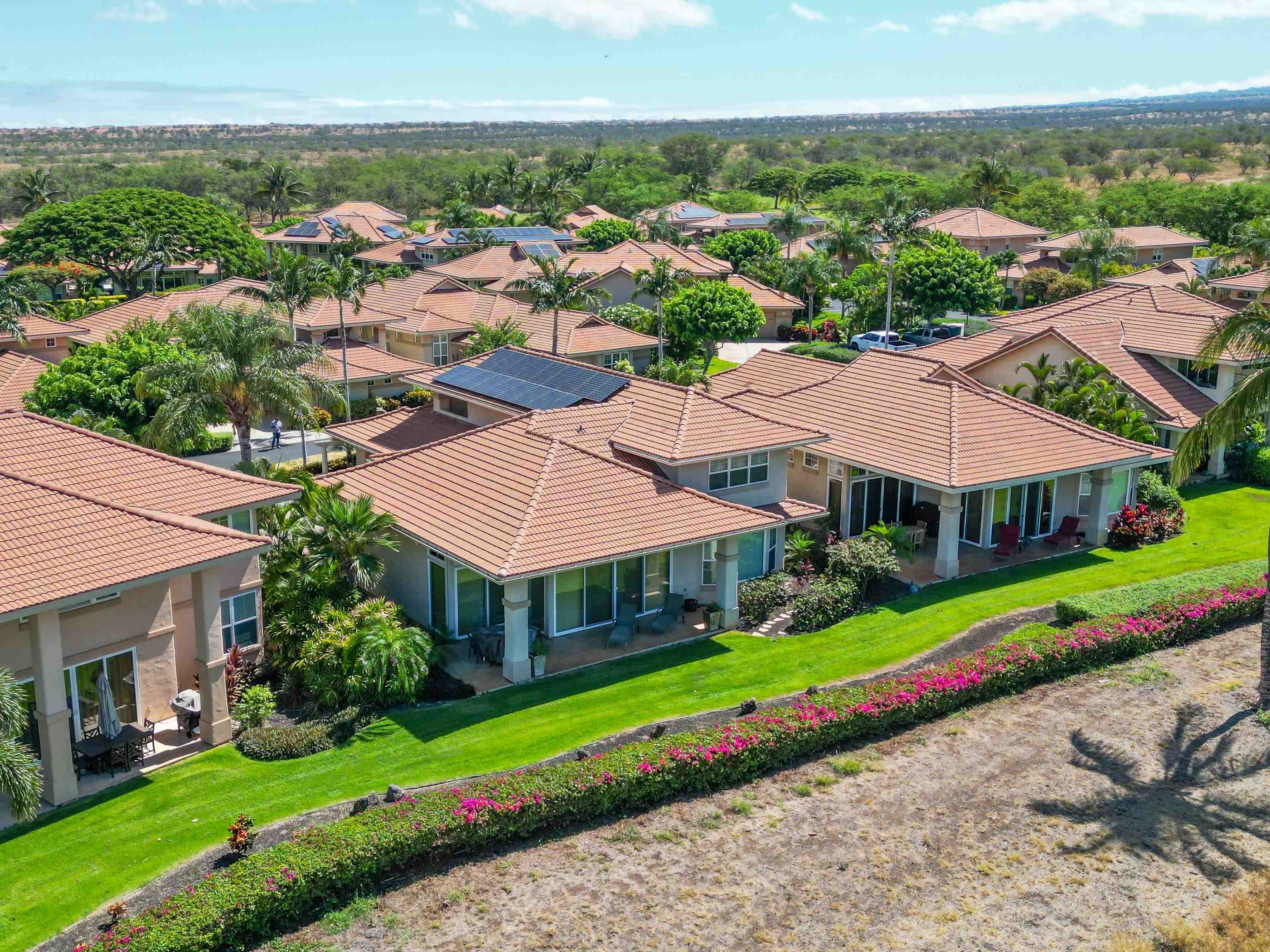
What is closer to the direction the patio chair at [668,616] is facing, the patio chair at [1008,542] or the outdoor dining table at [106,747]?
the outdoor dining table

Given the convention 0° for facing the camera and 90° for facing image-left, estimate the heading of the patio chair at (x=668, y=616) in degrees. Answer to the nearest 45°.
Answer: approximately 45°
